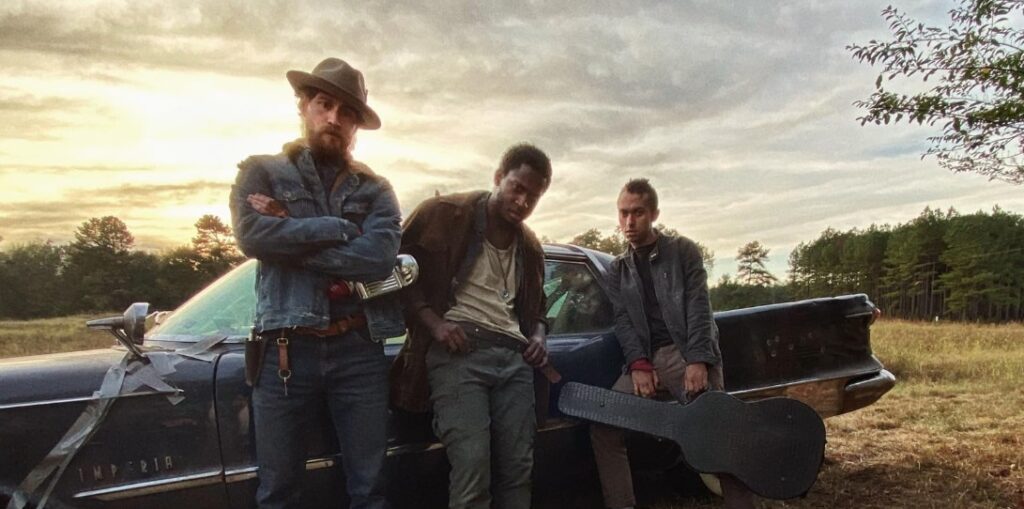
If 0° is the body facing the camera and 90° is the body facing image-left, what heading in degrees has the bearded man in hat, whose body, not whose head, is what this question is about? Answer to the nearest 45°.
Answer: approximately 0°

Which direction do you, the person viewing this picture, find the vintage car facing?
facing the viewer and to the left of the viewer
